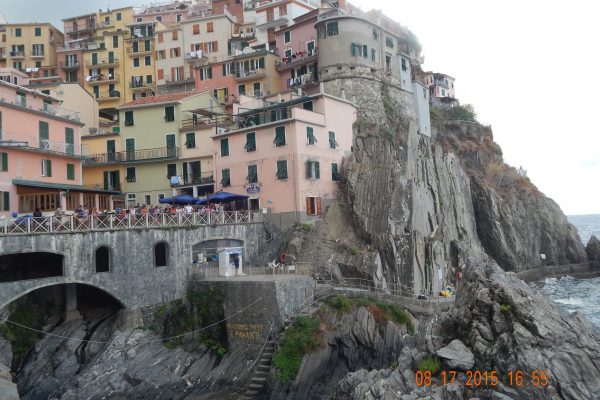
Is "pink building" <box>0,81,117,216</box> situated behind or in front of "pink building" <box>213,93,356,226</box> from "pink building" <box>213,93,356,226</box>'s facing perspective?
in front

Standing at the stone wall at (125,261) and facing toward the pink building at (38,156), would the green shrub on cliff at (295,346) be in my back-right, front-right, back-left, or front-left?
back-right

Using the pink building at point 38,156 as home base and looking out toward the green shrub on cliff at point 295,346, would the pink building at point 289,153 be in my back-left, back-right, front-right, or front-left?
front-left

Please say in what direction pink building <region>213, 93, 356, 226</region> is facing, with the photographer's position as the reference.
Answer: facing the viewer and to the left of the viewer

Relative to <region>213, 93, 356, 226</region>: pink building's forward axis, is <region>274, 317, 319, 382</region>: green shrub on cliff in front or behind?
in front

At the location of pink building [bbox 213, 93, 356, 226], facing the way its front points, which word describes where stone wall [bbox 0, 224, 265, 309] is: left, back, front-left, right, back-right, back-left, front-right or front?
front

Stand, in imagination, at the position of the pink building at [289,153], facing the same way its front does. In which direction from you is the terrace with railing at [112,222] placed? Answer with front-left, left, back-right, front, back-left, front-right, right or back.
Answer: front

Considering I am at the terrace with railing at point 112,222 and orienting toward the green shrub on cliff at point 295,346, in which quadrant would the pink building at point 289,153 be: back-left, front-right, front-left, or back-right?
front-left
